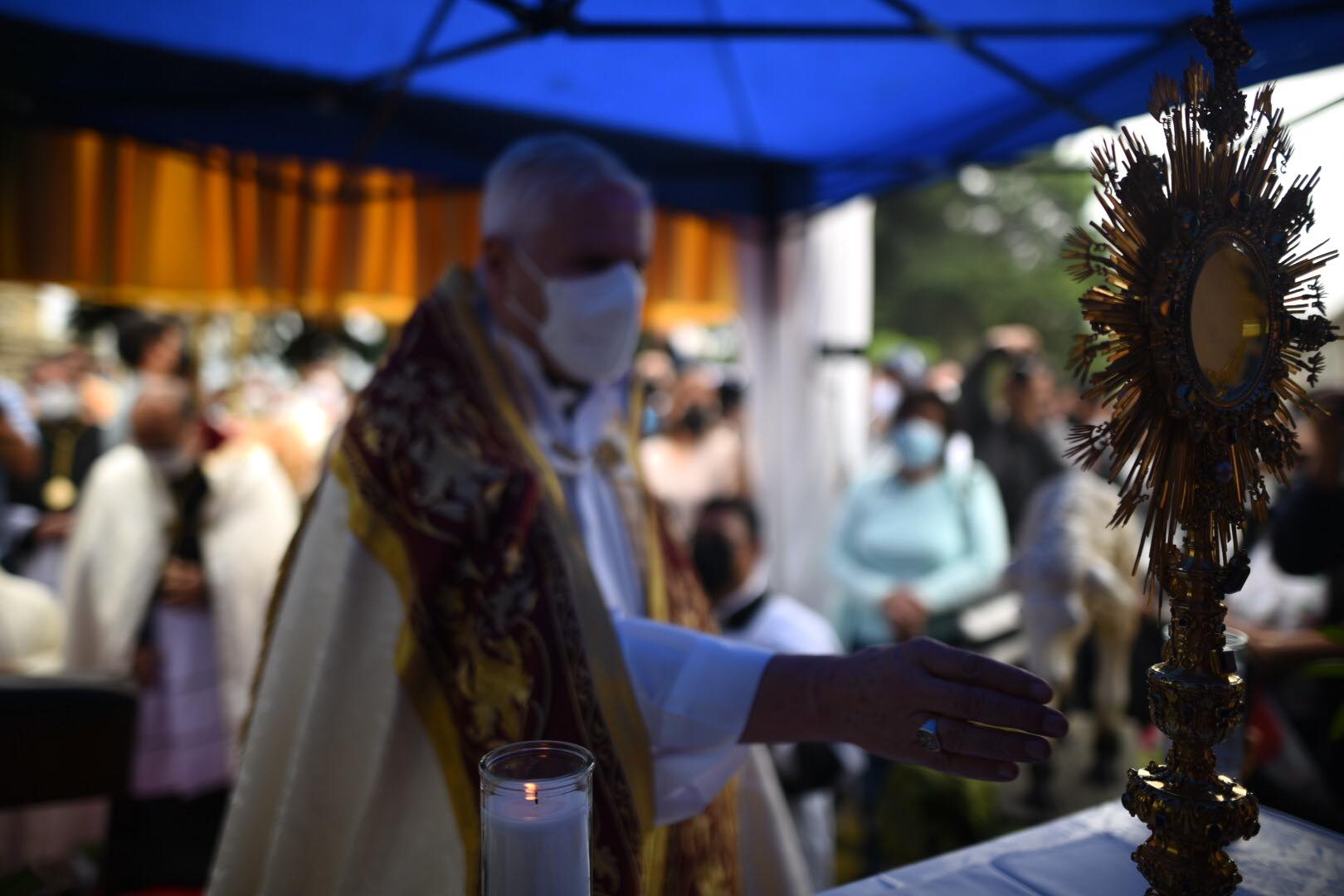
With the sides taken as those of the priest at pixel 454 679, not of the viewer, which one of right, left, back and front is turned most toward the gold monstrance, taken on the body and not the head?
front

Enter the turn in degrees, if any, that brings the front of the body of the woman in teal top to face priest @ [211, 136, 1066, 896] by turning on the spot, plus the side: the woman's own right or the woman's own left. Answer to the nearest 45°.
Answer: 0° — they already face them

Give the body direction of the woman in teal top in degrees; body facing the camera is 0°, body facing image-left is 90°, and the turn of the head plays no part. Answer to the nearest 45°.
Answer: approximately 0°

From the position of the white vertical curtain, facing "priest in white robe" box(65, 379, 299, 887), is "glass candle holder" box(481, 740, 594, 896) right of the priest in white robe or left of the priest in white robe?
left

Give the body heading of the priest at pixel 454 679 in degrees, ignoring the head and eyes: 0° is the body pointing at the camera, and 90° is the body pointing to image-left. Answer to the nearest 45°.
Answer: approximately 315°

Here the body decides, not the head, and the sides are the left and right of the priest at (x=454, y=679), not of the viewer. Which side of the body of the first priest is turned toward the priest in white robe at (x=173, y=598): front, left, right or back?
back

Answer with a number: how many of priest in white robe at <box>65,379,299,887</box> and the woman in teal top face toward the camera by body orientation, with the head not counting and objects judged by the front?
2

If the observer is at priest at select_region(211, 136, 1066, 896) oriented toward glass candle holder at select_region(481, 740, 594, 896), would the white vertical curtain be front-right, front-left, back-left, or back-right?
back-left

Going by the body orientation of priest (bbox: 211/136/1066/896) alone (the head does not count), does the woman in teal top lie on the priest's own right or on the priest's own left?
on the priest's own left

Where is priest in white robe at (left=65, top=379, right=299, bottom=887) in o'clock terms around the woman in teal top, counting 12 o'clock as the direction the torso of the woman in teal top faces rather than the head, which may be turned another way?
The priest in white robe is roughly at 2 o'clock from the woman in teal top.
